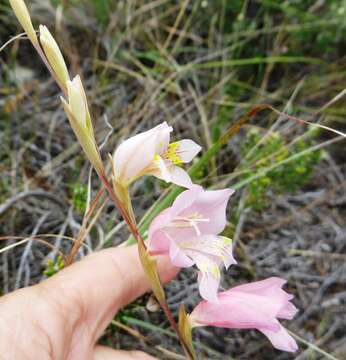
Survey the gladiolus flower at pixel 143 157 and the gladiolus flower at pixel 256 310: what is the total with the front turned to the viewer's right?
2

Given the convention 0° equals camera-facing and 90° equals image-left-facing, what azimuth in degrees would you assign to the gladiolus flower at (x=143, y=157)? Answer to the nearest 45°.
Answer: approximately 270°

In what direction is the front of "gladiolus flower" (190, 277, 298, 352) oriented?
to the viewer's right

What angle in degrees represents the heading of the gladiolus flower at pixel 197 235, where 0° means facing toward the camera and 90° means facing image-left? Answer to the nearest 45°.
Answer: approximately 315°
